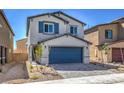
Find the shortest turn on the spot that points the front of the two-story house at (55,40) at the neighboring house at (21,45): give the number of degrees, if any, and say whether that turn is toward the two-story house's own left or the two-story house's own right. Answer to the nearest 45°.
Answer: approximately 135° to the two-story house's own right

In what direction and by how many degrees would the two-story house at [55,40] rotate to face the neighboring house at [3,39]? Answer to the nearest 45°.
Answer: approximately 90° to its right

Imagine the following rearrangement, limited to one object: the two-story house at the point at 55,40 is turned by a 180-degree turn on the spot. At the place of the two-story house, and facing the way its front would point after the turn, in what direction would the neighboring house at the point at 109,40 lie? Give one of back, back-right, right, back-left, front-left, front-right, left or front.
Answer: front-right

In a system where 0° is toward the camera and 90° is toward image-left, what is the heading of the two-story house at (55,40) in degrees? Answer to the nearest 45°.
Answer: approximately 0°
